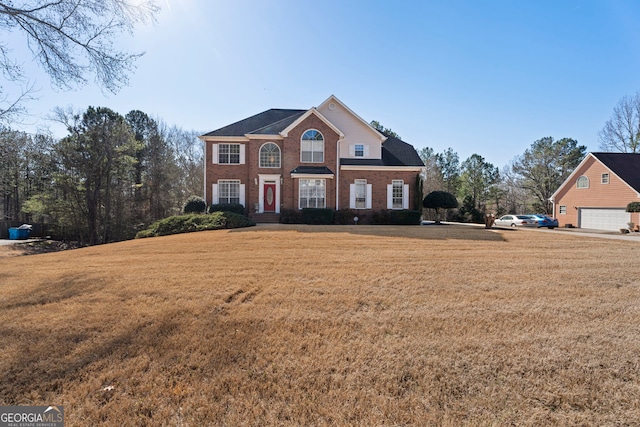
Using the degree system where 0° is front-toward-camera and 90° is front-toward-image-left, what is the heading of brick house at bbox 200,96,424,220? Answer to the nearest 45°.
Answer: approximately 0°

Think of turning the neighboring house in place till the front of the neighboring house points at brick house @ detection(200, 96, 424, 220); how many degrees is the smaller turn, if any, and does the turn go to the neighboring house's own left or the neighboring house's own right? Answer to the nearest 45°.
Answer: approximately 45° to the neighboring house's own right

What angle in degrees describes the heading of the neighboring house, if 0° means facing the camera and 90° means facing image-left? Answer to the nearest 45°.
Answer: approximately 0°

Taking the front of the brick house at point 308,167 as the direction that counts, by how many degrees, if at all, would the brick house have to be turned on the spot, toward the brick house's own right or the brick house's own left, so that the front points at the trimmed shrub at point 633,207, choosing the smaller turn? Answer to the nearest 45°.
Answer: approximately 90° to the brick house's own left

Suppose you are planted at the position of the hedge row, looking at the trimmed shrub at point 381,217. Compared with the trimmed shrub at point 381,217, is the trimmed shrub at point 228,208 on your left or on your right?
left

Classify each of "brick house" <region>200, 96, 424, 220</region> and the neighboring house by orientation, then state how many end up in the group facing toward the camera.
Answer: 2

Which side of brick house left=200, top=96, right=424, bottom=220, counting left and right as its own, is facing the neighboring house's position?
left

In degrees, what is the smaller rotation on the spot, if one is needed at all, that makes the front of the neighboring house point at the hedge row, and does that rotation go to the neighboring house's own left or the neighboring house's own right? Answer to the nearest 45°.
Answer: approximately 45° to the neighboring house's own right
